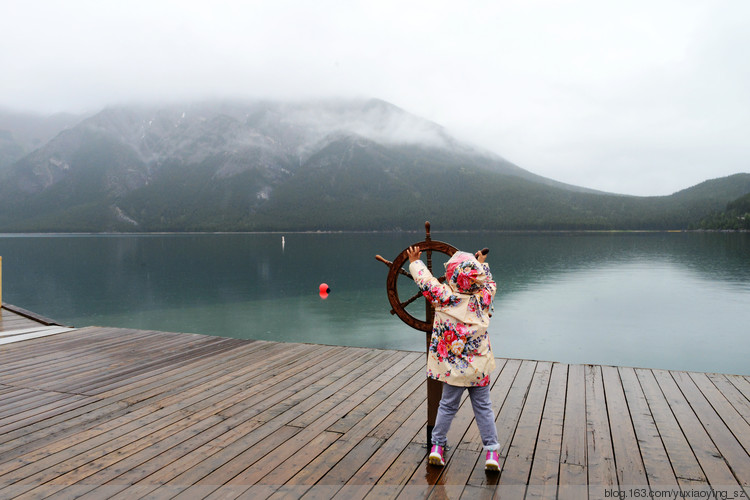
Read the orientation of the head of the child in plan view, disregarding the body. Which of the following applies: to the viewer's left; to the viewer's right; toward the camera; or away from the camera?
away from the camera

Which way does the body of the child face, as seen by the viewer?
away from the camera
